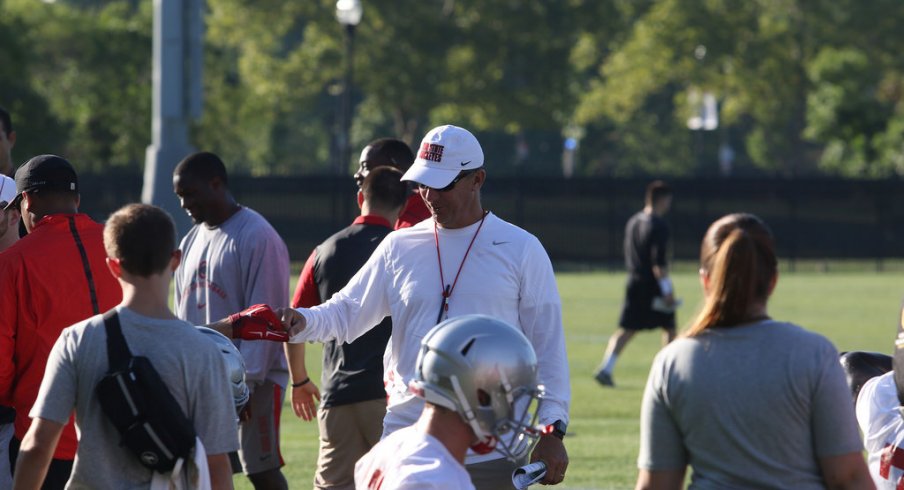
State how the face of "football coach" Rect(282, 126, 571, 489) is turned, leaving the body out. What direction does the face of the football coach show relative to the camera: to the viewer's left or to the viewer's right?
to the viewer's left

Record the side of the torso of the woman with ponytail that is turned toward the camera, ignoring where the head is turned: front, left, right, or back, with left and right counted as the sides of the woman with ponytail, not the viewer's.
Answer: back

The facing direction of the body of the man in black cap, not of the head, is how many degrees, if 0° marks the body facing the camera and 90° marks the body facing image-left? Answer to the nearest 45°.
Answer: approximately 135°

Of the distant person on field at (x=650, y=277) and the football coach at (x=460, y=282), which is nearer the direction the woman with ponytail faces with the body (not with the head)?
the distant person on field

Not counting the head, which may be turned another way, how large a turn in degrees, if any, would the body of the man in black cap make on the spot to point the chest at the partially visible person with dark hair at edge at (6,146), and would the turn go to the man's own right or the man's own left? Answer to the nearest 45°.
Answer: approximately 45° to the man's own right

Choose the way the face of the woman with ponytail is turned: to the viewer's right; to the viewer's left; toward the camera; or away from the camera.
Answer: away from the camera

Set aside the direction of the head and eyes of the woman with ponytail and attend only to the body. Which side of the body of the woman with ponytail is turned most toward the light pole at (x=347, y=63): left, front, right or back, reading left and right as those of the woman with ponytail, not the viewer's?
front
